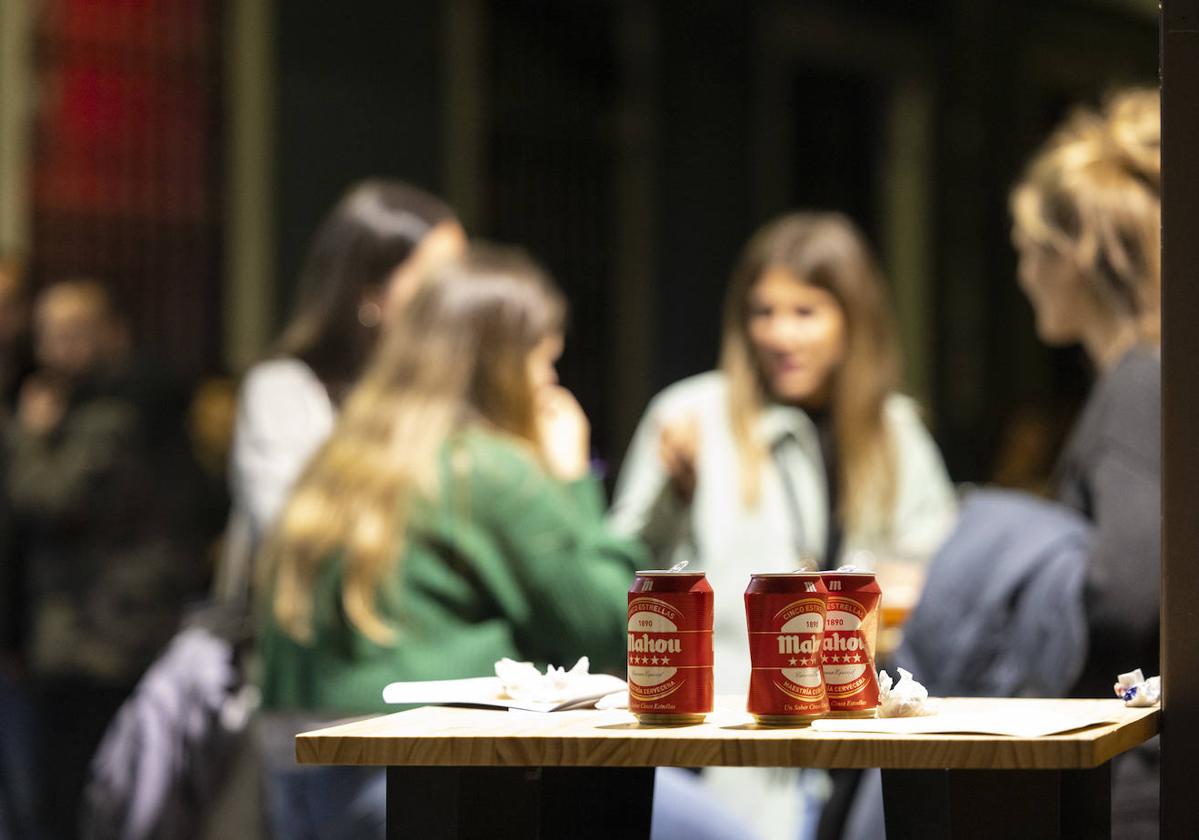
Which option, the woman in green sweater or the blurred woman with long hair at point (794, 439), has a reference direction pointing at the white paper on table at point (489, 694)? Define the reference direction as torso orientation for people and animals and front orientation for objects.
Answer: the blurred woman with long hair

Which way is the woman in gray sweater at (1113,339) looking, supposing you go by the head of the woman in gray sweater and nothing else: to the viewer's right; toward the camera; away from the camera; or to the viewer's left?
to the viewer's left

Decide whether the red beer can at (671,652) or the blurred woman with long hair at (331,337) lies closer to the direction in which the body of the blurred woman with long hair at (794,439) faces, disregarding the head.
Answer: the red beer can

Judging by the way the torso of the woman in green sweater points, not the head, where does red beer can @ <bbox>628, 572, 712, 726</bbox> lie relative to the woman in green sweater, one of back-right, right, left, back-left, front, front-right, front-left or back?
back-right

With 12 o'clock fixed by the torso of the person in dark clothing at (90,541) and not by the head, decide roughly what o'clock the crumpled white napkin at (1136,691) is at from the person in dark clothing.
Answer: The crumpled white napkin is roughly at 10 o'clock from the person in dark clothing.

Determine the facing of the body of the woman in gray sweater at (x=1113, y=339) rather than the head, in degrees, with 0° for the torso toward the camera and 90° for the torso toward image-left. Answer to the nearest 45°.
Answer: approximately 90°

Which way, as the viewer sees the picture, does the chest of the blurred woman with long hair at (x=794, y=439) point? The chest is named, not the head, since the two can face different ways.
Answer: toward the camera

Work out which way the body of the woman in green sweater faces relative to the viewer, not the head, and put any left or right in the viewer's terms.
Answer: facing away from the viewer and to the right of the viewer

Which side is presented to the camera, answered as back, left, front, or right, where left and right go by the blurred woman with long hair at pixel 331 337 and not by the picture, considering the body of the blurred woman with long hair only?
right

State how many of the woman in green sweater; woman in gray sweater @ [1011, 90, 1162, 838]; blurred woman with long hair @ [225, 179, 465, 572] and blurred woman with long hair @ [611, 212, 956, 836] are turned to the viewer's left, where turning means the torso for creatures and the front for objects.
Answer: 1

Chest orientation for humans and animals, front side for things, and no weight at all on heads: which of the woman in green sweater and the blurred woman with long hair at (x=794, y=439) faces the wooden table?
the blurred woman with long hair

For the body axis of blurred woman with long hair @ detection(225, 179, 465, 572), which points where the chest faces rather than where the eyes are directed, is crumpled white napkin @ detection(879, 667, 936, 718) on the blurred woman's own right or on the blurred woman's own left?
on the blurred woman's own right

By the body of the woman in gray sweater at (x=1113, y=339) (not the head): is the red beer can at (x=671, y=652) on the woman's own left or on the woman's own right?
on the woman's own left

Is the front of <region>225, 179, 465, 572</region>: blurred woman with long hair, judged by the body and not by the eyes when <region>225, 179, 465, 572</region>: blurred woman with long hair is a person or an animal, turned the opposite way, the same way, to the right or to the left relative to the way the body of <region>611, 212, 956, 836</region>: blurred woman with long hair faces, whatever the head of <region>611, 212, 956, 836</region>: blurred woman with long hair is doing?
to the left

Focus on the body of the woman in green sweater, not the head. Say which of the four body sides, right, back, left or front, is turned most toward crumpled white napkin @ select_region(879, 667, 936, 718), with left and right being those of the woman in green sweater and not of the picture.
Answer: right

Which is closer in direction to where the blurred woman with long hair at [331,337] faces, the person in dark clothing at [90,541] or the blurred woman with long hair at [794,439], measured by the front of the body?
the blurred woman with long hair

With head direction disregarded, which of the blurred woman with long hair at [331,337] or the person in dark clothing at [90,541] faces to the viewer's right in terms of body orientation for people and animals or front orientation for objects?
the blurred woman with long hair
